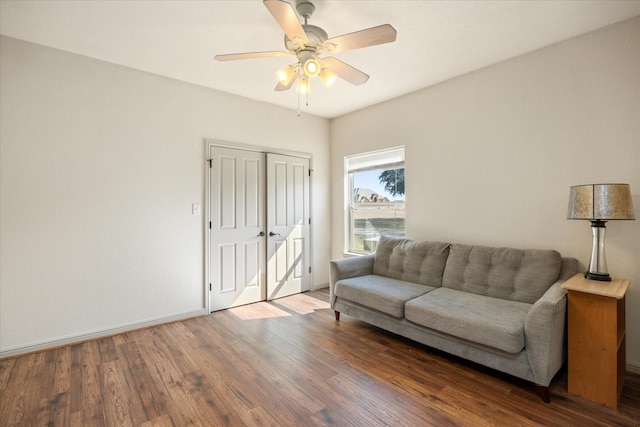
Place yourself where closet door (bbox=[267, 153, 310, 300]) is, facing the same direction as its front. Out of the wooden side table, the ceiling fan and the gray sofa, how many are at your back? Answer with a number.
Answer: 0

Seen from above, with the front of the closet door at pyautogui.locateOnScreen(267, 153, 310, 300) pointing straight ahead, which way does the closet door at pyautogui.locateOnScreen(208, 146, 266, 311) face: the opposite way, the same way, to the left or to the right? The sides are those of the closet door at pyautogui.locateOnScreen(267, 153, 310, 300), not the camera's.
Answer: the same way

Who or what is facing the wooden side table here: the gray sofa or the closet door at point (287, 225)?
the closet door

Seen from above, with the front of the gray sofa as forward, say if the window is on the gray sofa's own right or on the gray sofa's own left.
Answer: on the gray sofa's own right

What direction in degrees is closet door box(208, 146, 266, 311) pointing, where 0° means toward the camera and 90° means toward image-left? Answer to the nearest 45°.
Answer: approximately 315°

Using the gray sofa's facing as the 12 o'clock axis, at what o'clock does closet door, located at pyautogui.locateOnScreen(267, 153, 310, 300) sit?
The closet door is roughly at 2 o'clock from the gray sofa.

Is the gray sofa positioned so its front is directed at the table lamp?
no

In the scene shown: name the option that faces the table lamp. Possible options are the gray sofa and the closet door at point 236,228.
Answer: the closet door

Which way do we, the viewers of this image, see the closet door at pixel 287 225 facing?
facing the viewer and to the right of the viewer

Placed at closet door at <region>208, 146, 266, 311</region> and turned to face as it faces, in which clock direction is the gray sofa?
The gray sofa is roughly at 12 o'clock from the closet door.

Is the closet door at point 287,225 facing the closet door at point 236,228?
no

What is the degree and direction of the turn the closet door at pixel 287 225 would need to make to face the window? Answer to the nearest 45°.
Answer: approximately 45° to its left

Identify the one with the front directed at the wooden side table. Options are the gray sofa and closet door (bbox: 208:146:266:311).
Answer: the closet door

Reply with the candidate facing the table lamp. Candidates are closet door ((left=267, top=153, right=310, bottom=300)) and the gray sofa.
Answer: the closet door

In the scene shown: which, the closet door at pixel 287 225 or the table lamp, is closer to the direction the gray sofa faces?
the closet door

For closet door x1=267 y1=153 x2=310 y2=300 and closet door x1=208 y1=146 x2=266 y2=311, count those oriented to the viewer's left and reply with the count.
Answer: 0

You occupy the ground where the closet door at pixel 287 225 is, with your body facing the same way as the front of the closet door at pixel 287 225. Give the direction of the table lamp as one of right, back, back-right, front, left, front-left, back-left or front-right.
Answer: front

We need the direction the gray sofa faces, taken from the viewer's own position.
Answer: facing the viewer and to the left of the viewer

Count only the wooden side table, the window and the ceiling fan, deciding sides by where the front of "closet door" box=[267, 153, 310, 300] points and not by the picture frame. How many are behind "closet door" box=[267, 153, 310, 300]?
0
